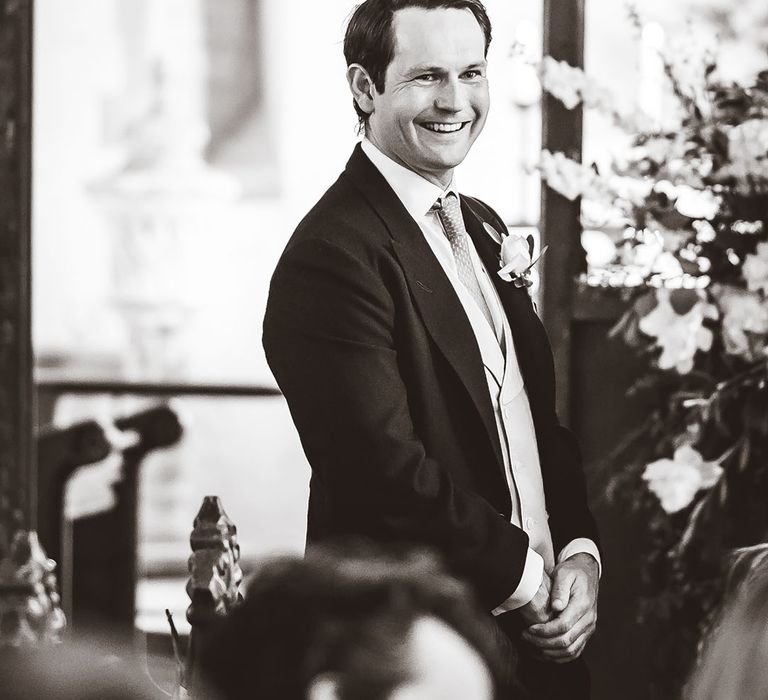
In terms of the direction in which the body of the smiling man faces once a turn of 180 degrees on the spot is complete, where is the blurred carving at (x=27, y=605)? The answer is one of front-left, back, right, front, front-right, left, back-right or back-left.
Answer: left

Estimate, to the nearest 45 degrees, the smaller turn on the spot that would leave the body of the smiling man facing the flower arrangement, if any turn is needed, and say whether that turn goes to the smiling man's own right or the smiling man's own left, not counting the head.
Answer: approximately 90° to the smiling man's own left

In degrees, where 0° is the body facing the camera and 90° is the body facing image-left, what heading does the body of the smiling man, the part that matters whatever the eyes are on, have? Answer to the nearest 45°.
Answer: approximately 315°
